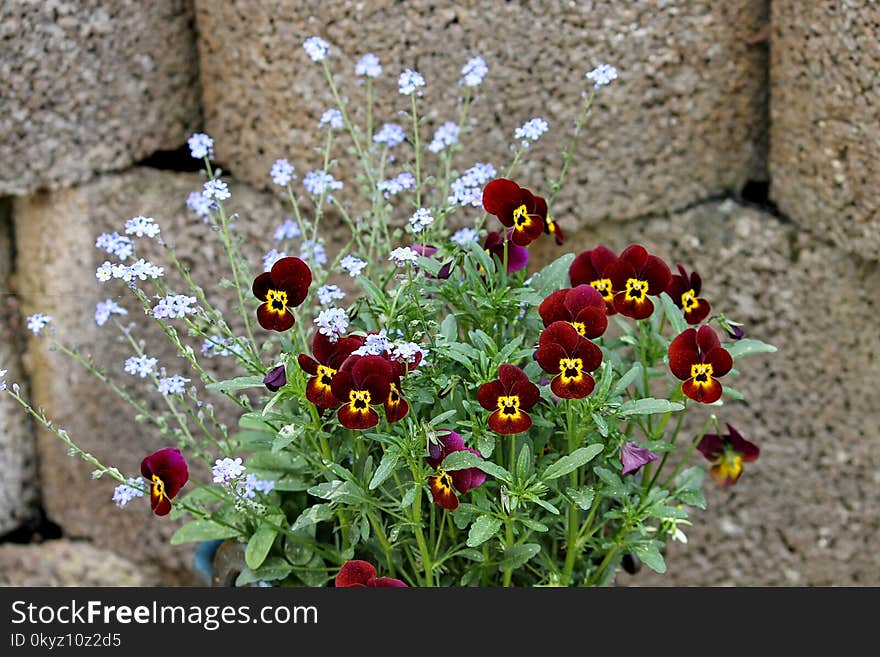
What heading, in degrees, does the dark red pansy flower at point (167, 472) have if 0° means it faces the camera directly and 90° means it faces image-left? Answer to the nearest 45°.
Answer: approximately 45°

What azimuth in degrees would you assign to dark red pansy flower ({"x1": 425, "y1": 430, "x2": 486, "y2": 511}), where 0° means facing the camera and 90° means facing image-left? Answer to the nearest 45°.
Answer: approximately 45°
